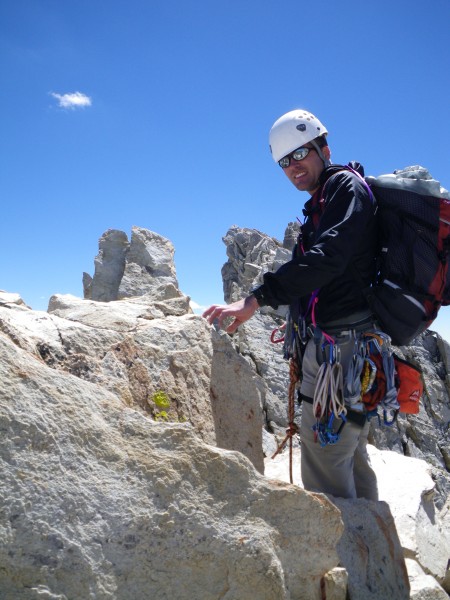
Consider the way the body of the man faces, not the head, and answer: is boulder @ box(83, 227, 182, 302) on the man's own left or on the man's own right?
on the man's own right

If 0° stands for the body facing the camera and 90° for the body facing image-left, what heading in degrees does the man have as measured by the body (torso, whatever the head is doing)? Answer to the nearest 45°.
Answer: approximately 90°
